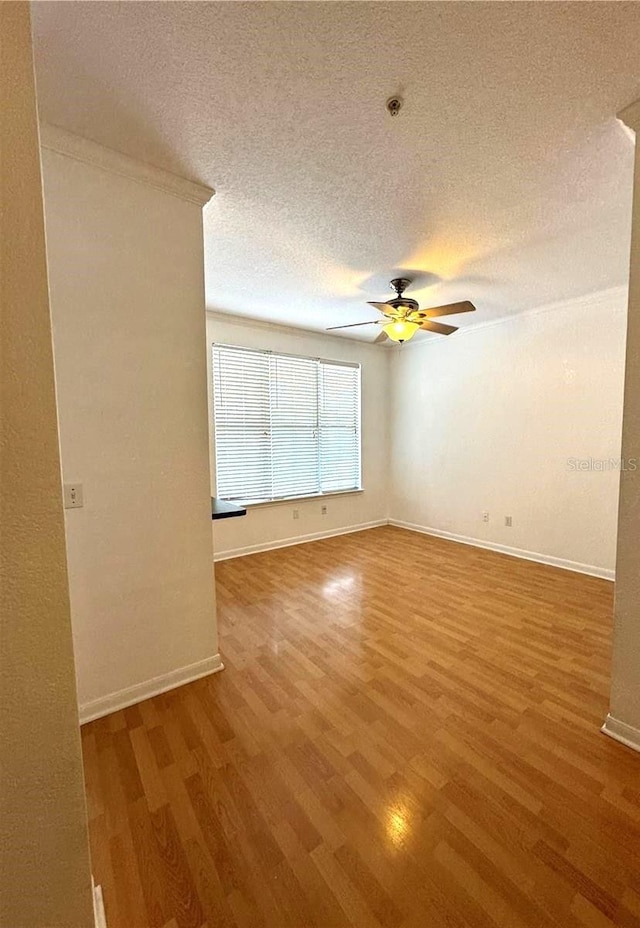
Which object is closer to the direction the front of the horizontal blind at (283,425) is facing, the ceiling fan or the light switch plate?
the ceiling fan

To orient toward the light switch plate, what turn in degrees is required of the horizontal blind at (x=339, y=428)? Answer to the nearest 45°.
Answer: approximately 45° to its right

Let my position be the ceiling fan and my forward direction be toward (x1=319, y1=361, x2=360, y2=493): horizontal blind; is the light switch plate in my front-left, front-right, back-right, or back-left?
back-left

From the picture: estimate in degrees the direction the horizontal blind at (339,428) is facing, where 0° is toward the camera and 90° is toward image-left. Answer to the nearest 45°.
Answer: approximately 315°

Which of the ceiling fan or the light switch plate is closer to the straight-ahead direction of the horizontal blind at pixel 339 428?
the ceiling fan

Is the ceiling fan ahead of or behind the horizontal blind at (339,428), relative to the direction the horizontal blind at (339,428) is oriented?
ahead

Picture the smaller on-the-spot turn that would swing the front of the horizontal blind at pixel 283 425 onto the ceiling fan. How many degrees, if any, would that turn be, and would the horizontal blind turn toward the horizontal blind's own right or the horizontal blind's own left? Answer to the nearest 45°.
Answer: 0° — it already faces it
